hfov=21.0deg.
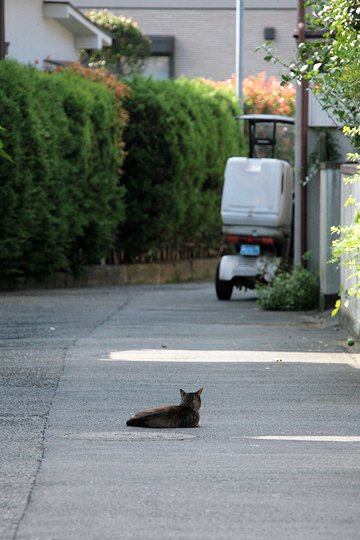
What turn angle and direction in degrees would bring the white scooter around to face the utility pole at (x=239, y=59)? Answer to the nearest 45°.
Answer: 0° — it already faces it

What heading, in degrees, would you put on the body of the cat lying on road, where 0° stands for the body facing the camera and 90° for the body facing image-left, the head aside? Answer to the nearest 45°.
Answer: approximately 270°

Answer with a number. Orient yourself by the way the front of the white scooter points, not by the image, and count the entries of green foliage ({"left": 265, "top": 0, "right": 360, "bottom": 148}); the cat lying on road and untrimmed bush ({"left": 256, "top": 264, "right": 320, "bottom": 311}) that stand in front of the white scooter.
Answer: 0

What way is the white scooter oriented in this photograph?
away from the camera

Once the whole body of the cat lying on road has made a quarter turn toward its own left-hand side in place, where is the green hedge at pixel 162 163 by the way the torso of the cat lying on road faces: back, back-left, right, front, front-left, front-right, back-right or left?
front

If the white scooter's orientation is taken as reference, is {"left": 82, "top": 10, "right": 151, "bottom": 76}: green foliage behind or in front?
in front

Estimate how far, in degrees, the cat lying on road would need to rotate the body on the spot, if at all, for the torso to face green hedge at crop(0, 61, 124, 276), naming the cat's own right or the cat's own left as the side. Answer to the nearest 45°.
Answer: approximately 90° to the cat's own left

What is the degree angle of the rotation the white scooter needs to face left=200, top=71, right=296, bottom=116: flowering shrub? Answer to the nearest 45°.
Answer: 0° — it already faces it

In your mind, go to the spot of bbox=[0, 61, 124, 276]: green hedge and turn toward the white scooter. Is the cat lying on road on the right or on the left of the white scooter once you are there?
right

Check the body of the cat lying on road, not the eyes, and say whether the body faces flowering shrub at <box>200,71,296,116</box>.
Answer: no
